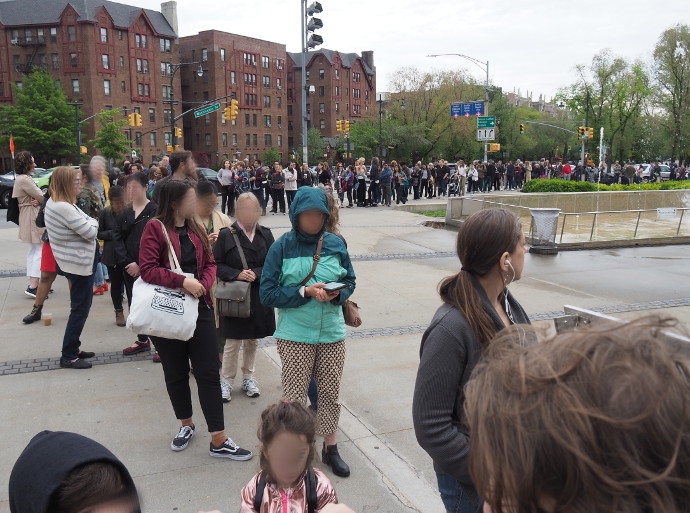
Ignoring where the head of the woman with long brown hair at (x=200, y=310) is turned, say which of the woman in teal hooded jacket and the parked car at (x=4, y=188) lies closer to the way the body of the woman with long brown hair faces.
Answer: the woman in teal hooded jacket

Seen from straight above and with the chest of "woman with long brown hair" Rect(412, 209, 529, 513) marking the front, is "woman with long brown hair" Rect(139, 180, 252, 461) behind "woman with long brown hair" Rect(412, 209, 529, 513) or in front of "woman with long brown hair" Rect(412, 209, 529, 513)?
behind

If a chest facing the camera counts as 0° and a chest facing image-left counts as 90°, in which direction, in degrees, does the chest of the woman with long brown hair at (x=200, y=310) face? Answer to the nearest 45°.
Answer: approximately 315°

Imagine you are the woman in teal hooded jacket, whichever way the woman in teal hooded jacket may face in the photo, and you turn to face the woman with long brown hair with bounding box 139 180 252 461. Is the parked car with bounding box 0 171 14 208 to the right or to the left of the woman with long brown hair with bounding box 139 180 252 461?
right

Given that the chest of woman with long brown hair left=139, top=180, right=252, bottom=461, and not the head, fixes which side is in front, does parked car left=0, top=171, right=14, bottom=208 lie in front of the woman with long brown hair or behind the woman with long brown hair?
behind

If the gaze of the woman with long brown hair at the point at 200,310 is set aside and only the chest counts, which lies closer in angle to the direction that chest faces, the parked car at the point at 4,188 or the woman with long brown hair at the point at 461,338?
the woman with long brown hair

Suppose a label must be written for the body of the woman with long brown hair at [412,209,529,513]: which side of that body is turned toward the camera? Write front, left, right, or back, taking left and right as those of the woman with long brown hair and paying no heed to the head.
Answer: right

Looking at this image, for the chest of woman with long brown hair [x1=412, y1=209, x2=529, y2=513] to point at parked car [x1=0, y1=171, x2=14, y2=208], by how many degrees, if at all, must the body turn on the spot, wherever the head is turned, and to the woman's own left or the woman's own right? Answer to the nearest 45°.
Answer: approximately 135° to the woman's own left

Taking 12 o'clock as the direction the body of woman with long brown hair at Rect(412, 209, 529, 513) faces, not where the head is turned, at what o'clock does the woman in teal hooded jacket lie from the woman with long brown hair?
The woman in teal hooded jacket is roughly at 8 o'clock from the woman with long brown hair.
